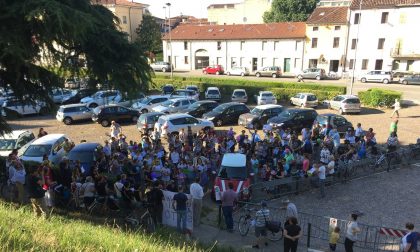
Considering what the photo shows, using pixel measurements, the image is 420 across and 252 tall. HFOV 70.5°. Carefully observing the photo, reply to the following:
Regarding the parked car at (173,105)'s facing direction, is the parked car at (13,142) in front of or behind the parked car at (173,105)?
in front

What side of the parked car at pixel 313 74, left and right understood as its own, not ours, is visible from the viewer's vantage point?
left

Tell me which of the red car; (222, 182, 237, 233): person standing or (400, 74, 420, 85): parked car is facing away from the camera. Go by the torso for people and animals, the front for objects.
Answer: the person standing

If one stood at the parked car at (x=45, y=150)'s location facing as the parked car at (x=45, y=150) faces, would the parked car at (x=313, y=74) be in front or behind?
behind

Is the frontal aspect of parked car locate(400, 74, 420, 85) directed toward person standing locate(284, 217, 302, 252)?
no

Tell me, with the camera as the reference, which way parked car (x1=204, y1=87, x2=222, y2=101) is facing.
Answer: facing the viewer

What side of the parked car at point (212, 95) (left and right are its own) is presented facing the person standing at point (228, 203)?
back

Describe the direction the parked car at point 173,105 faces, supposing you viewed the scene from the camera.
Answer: facing the viewer and to the left of the viewer

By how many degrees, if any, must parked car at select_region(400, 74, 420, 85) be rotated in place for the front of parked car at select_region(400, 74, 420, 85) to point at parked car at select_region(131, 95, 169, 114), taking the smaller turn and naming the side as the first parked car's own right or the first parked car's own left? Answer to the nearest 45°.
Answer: approximately 45° to the first parked car's own left

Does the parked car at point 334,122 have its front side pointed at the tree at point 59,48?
no

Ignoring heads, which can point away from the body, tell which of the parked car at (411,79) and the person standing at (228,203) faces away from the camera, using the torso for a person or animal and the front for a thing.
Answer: the person standing

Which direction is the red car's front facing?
toward the camera

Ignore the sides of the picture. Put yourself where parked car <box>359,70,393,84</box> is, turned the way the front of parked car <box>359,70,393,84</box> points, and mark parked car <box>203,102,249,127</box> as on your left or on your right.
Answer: on your left

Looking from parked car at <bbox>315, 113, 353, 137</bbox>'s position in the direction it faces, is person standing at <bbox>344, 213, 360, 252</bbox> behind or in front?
in front

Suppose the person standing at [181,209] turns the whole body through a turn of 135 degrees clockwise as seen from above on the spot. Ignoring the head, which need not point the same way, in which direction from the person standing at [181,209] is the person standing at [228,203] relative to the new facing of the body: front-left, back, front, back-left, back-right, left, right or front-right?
front-left

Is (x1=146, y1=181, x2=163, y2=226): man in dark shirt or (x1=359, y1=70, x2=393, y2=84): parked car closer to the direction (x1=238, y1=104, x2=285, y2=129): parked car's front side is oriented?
the man in dark shirt

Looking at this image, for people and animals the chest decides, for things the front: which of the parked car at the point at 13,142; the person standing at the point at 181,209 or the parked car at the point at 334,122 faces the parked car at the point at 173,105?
the person standing

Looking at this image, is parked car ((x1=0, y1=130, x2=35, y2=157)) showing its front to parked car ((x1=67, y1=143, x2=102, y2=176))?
no
